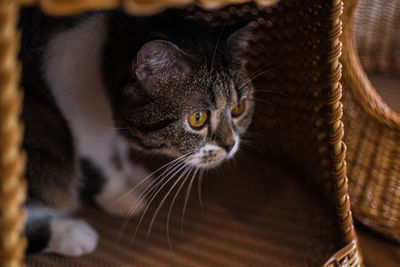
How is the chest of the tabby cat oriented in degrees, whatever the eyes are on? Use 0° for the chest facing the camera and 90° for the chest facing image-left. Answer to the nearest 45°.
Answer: approximately 315°
